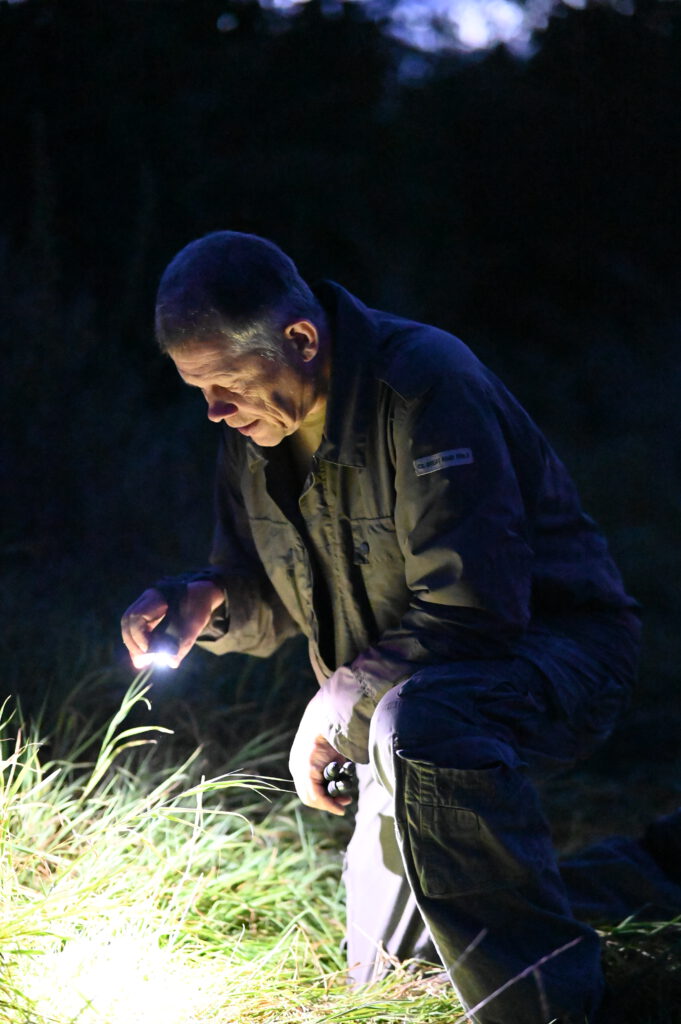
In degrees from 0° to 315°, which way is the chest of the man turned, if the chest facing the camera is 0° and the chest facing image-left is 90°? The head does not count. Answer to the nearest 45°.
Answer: approximately 45°
